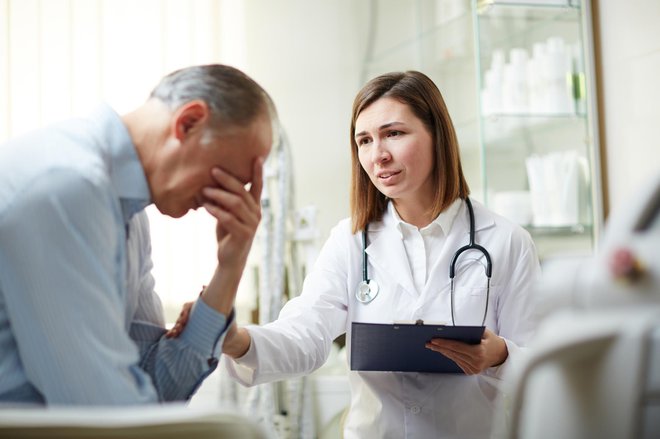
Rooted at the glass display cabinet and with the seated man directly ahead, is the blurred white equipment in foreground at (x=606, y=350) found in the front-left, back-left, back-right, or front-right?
front-left

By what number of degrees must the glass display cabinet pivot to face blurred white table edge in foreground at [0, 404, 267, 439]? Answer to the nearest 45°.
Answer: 0° — it already faces it

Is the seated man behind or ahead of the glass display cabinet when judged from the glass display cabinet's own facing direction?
ahead

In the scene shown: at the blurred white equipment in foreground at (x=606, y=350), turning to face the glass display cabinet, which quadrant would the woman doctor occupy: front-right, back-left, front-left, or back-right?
front-left

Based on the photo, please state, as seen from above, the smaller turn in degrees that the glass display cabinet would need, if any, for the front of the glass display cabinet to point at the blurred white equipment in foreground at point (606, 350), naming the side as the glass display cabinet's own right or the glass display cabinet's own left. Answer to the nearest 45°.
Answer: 0° — it already faces it

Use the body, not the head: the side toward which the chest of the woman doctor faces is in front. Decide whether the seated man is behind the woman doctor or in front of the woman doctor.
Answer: in front

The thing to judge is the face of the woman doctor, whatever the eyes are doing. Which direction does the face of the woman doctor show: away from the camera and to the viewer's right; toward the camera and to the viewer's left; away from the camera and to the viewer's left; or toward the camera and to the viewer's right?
toward the camera and to the viewer's left

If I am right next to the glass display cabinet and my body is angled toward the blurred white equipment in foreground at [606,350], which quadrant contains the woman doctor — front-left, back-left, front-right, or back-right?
front-right

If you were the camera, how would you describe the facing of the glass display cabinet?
facing the viewer

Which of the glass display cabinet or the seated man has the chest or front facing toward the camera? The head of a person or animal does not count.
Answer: the glass display cabinet

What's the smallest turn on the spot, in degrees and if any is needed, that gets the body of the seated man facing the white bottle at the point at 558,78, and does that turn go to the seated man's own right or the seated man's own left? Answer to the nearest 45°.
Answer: approximately 45° to the seated man's own left

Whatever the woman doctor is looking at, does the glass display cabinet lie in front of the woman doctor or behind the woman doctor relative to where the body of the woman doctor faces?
behind

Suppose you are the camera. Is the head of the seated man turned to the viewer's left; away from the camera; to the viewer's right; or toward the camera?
to the viewer's right

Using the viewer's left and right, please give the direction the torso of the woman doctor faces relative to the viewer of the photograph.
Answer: facing the viewer and to the left of the viewer

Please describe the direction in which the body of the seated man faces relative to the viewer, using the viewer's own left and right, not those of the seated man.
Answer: facing to the right of the viewer
